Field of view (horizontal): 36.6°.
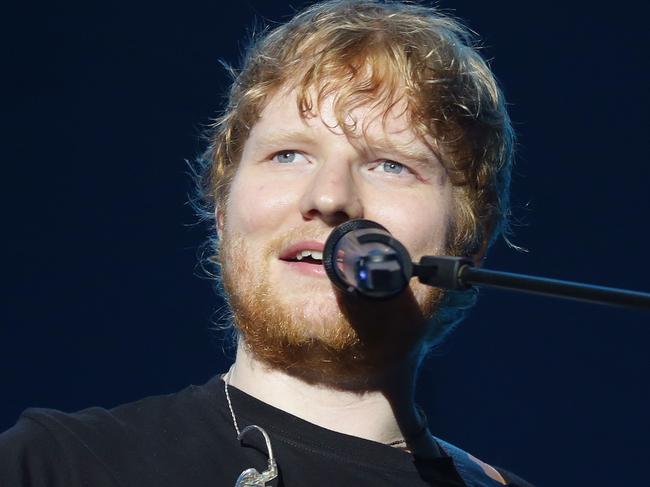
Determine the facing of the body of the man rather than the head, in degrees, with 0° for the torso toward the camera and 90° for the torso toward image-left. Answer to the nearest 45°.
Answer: approximately 0°

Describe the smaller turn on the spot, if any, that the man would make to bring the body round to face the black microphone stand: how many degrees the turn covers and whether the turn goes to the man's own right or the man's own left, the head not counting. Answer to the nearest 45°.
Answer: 0° — they already face it
